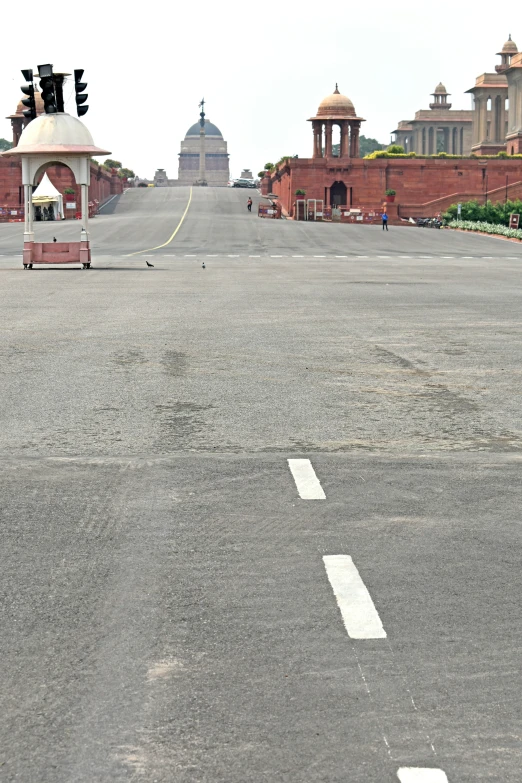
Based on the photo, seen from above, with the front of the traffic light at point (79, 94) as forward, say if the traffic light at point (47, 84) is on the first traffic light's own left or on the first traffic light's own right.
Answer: on the first traffic light's own right

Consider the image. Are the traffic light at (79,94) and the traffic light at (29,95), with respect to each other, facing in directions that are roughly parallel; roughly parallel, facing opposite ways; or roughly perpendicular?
roughly parallel, facing opposite ways

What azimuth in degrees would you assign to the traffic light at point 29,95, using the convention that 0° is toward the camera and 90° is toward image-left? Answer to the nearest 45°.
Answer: approximately 90°

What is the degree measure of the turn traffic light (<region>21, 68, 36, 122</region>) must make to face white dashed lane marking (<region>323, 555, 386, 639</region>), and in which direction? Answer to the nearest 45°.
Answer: approximately 90° to its left

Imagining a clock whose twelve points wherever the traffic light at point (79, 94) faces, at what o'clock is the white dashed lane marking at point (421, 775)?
The white dashed lane marking is roughly at 3 o'clock from the traffic light.

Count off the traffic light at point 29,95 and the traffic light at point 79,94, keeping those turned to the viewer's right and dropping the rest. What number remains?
1

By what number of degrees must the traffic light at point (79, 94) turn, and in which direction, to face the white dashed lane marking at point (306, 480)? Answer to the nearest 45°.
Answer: approximately 90° to its right

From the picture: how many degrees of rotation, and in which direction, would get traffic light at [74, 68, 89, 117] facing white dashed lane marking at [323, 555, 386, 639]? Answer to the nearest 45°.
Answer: approximately 90° to its right

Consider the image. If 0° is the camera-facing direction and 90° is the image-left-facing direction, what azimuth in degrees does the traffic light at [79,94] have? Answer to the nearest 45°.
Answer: approximately 270°
